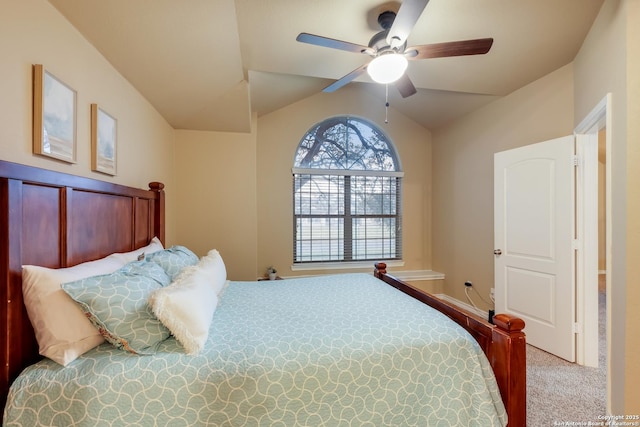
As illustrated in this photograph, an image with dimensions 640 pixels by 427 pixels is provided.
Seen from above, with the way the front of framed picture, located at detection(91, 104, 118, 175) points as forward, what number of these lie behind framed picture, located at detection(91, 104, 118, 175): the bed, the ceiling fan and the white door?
0

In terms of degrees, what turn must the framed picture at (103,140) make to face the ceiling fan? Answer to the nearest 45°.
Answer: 0° — it already faces it

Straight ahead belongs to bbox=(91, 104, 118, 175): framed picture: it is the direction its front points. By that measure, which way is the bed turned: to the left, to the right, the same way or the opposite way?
the same way

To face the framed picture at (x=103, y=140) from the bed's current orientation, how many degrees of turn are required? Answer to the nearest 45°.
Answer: approximately 135° to its left

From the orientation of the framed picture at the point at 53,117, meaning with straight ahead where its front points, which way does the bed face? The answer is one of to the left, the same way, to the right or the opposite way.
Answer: the same way

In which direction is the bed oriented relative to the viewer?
to the viewer's right

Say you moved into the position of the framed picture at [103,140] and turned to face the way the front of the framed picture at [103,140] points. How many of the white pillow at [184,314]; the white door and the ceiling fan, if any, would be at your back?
0

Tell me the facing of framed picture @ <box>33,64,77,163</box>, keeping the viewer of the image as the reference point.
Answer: facing the viewer and to the right of the viewer

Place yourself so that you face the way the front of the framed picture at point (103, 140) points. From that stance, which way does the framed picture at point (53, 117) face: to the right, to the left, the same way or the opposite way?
the same way

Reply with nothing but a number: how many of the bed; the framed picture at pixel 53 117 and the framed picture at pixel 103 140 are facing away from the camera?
0
